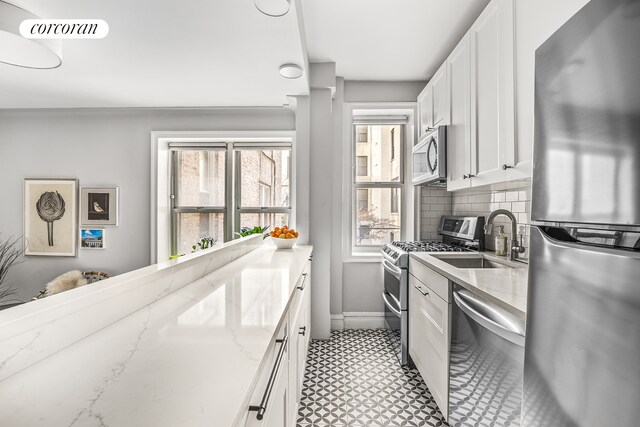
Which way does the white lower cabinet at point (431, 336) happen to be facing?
to the viewer's left

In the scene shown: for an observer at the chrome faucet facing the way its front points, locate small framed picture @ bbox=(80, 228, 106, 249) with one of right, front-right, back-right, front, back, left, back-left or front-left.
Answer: front-right

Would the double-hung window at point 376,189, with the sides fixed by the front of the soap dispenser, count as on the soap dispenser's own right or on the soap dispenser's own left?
on the soap dispenser's own right

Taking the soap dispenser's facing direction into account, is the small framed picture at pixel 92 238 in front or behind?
in front

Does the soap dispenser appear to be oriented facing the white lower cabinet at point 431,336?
yes

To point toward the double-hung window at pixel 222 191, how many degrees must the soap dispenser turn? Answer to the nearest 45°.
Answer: approximately 45° to its right

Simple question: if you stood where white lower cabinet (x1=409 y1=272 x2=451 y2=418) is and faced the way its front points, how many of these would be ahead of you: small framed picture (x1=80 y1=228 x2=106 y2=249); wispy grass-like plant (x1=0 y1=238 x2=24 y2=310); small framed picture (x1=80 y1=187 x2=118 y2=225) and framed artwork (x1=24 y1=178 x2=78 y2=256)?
4

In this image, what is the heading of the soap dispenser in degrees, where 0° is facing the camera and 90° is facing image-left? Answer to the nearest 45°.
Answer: approximately 45°

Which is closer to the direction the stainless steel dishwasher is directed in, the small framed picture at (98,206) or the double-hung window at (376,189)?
the small framed picture

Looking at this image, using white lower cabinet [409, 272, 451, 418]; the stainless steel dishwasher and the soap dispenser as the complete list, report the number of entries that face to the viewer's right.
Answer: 0

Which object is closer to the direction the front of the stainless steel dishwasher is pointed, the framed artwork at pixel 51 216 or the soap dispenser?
the framed artwork

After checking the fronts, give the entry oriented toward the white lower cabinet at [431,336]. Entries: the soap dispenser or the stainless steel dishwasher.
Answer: the soap dispenser

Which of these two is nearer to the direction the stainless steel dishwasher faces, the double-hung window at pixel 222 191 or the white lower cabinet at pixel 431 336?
the double-hung window

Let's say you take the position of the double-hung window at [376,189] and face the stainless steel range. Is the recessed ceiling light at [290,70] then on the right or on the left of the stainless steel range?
right

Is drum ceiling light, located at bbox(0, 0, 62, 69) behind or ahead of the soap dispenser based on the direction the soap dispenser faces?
ahead
